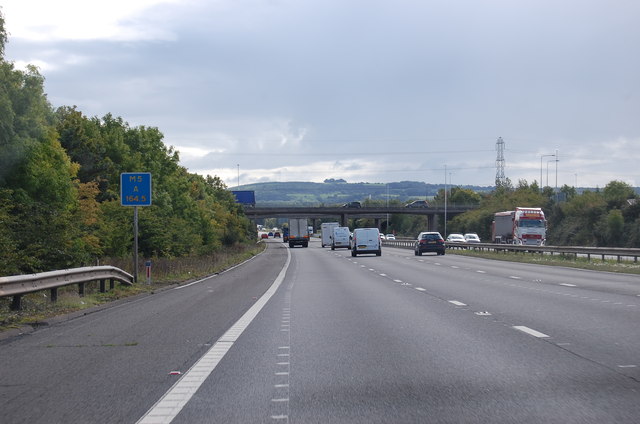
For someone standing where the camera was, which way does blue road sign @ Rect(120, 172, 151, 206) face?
facing the viewer

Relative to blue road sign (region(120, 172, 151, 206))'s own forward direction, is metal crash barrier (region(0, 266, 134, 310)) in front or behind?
in front
